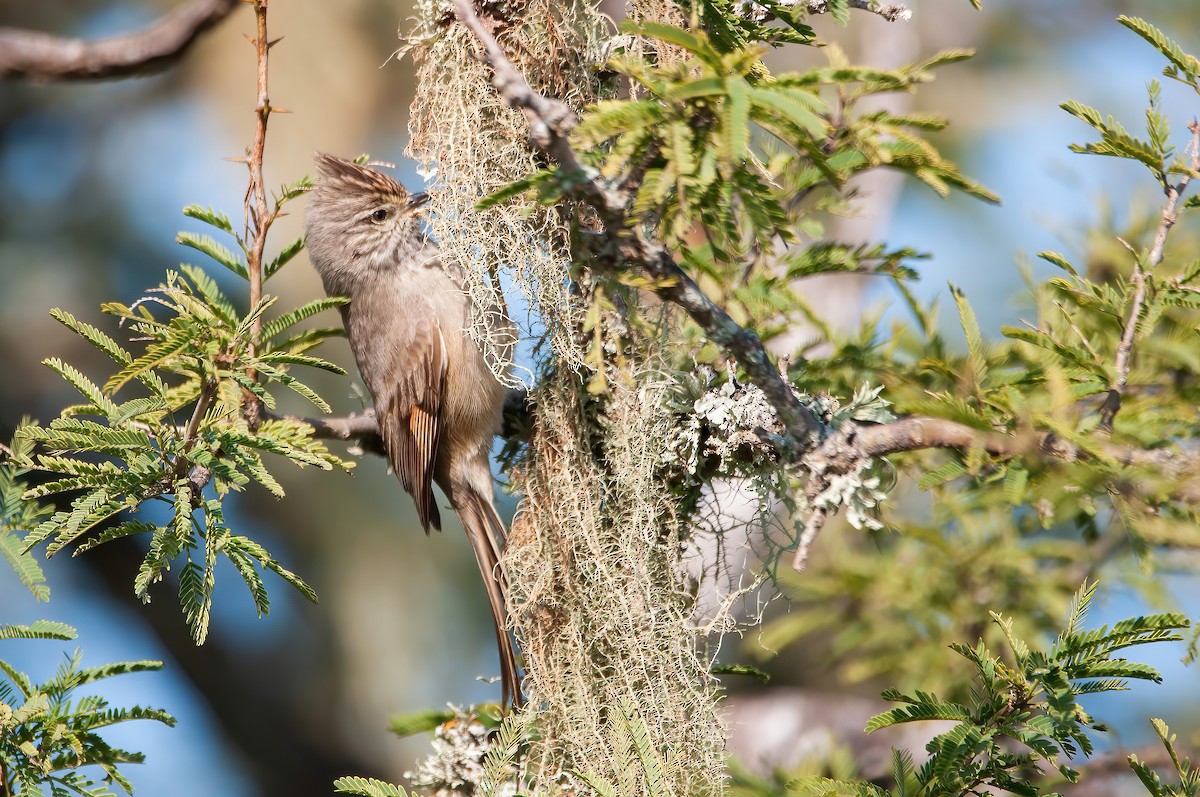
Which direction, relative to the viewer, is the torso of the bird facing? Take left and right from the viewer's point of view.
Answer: facing to the right of the viewer
